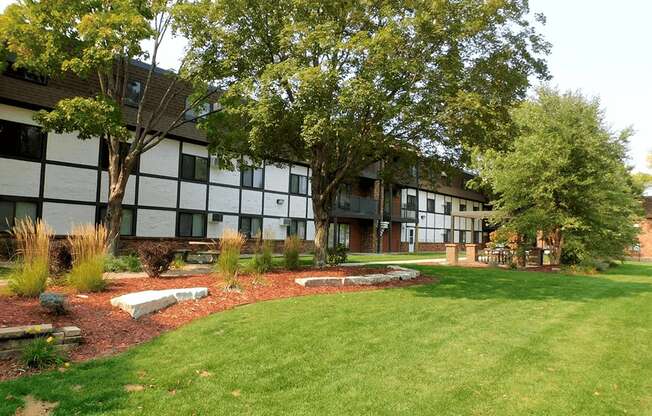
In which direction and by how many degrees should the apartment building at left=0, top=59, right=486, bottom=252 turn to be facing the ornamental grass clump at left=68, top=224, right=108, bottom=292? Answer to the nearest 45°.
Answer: approximately 45° to its right

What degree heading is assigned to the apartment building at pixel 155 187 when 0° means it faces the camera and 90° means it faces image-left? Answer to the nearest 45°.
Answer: approximately 315°

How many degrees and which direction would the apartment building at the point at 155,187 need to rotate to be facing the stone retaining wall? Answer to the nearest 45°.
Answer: approximately 45° to its right

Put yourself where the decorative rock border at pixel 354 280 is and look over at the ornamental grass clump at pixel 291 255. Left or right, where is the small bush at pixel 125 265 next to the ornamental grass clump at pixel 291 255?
left

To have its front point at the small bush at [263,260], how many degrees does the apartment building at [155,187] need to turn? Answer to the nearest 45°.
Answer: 0° — it already faces it

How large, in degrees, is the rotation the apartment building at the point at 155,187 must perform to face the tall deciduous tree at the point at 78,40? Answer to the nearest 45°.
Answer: approximately 45° to its right

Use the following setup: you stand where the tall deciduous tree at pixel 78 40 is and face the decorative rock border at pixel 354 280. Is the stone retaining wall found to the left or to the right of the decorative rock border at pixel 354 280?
right

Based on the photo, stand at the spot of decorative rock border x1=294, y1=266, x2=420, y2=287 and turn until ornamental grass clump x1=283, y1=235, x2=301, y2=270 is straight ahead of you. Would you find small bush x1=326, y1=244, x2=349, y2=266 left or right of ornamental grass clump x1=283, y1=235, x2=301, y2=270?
right

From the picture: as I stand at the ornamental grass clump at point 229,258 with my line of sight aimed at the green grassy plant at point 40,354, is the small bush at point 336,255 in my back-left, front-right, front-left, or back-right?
back-left
